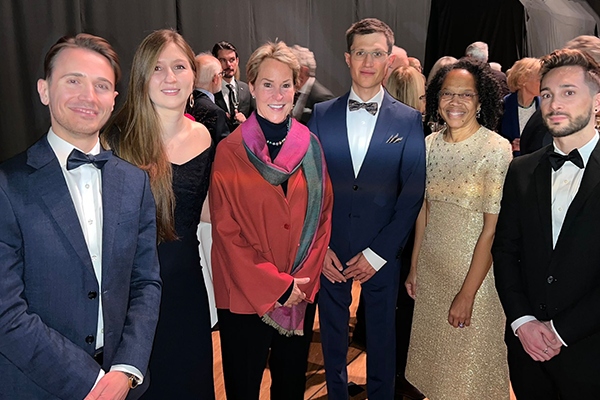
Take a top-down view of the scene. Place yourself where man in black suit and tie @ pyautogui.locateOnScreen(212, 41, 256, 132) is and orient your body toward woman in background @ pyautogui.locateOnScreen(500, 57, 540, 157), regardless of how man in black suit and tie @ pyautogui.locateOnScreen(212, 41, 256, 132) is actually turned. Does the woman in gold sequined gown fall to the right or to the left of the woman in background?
right

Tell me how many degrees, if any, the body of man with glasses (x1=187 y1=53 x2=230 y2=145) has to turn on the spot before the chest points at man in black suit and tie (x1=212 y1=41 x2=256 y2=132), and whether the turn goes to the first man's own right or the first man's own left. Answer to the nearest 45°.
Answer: approximately 45° to the first man's own left

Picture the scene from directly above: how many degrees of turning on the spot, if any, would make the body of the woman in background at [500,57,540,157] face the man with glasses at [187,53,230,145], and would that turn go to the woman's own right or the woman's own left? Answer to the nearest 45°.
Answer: approximately 90° to the woman's own right

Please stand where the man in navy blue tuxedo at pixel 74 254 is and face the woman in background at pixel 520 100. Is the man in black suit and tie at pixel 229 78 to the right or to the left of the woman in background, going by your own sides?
left

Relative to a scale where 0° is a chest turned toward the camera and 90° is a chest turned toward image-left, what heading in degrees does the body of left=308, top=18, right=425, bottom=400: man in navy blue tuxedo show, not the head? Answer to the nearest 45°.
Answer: approximately 0°

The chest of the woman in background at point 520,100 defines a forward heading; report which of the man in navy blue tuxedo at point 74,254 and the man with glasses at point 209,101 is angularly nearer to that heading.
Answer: the man in navy blue tuxedo

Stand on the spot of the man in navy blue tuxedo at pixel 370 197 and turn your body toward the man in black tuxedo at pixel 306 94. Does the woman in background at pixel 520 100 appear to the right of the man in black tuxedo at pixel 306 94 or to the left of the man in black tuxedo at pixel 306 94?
right

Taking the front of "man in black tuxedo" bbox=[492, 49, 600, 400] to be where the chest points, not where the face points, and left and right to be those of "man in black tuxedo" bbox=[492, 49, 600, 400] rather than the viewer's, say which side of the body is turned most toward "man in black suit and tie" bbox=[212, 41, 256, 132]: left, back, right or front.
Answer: right
